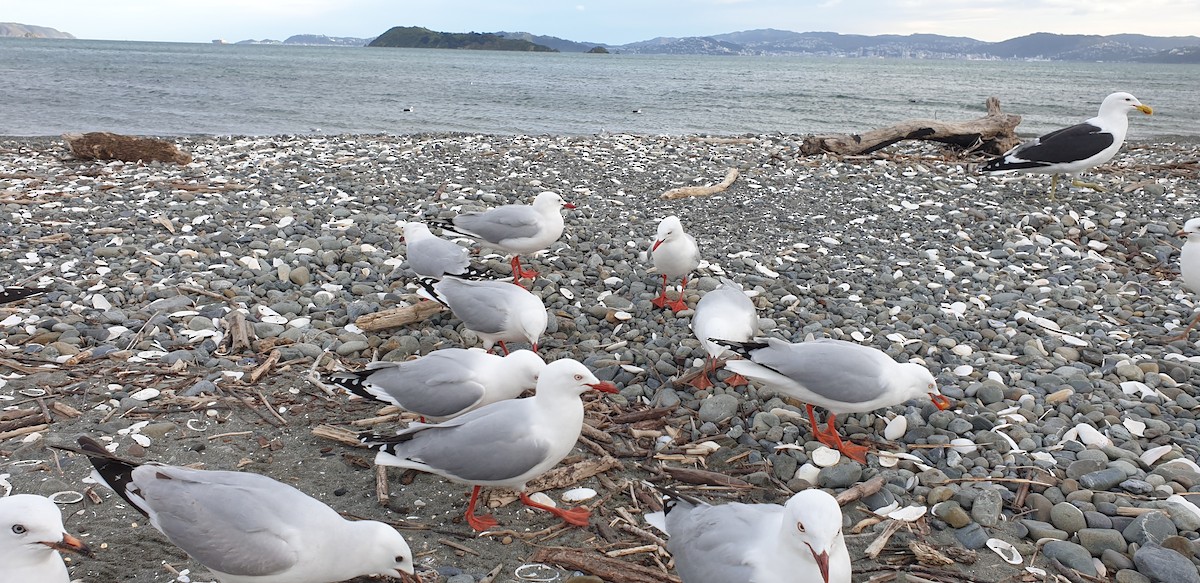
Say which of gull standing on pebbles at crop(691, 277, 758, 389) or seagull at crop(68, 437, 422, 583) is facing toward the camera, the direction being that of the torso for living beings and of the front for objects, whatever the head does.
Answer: the gull standing on pebbles

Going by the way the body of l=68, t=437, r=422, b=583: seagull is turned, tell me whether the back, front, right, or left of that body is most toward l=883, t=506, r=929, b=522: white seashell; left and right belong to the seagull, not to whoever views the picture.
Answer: front

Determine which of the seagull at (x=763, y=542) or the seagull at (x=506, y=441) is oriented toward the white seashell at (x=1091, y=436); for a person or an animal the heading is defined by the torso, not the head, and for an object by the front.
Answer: the seagull at (x=506, y=441)

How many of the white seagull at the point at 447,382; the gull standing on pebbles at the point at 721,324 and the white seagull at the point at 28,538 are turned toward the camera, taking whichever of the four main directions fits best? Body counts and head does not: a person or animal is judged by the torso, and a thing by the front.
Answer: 1

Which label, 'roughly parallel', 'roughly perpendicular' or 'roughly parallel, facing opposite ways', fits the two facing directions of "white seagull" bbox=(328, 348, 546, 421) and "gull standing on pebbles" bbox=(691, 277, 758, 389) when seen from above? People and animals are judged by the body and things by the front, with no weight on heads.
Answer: roughly perpendicular

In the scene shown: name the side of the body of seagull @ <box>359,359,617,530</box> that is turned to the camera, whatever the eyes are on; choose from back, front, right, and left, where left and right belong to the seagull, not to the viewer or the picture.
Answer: right

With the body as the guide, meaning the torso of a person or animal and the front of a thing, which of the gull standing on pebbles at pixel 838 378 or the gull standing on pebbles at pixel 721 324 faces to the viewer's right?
the gull standing on pebbles at pixel 838 378

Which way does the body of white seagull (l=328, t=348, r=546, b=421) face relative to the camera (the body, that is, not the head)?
to the viewer's right

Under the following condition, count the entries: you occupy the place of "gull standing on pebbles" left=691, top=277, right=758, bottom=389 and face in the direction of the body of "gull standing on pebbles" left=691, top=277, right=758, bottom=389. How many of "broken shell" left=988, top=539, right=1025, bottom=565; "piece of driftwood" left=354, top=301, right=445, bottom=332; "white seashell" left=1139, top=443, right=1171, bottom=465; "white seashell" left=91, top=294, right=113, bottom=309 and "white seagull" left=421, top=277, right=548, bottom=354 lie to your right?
3

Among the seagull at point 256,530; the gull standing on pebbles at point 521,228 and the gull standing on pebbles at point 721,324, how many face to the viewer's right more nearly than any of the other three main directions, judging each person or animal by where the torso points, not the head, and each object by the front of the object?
2

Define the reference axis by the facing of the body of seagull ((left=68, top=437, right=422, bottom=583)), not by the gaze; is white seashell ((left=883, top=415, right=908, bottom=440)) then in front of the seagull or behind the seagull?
in front

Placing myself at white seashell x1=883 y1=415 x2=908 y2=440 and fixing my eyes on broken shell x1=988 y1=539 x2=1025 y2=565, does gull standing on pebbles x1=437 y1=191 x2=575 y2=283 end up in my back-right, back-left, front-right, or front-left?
back-right

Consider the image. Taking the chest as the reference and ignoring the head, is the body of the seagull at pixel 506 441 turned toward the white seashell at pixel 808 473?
yes

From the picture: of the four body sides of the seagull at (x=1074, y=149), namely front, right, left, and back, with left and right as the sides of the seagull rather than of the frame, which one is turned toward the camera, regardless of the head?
right

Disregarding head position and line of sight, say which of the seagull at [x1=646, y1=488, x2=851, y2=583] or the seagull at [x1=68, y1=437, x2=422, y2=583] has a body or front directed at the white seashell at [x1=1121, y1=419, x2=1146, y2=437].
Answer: the seagull at [x1=68, y1=437, x2=422, y2=583]

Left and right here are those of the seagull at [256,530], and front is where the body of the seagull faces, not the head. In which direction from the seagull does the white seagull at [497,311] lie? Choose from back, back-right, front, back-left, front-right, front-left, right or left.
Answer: front-left

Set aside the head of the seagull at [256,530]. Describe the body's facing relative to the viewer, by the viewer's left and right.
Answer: facing to the right of the viewer

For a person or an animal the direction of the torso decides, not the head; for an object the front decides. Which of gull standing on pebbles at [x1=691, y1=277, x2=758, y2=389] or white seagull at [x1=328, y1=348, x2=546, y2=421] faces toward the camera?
the gull standing on pebbles

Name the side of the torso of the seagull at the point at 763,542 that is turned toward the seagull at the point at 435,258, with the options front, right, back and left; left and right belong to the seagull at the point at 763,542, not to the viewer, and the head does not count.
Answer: back
